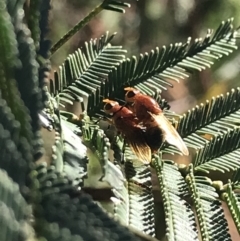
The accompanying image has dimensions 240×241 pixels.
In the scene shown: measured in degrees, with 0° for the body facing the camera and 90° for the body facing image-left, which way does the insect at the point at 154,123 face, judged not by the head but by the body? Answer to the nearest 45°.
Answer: approximately 90°

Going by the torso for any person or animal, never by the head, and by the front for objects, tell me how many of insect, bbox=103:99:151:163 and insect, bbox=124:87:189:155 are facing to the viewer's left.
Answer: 2

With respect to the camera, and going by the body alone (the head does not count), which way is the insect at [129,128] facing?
to the viewer's left
